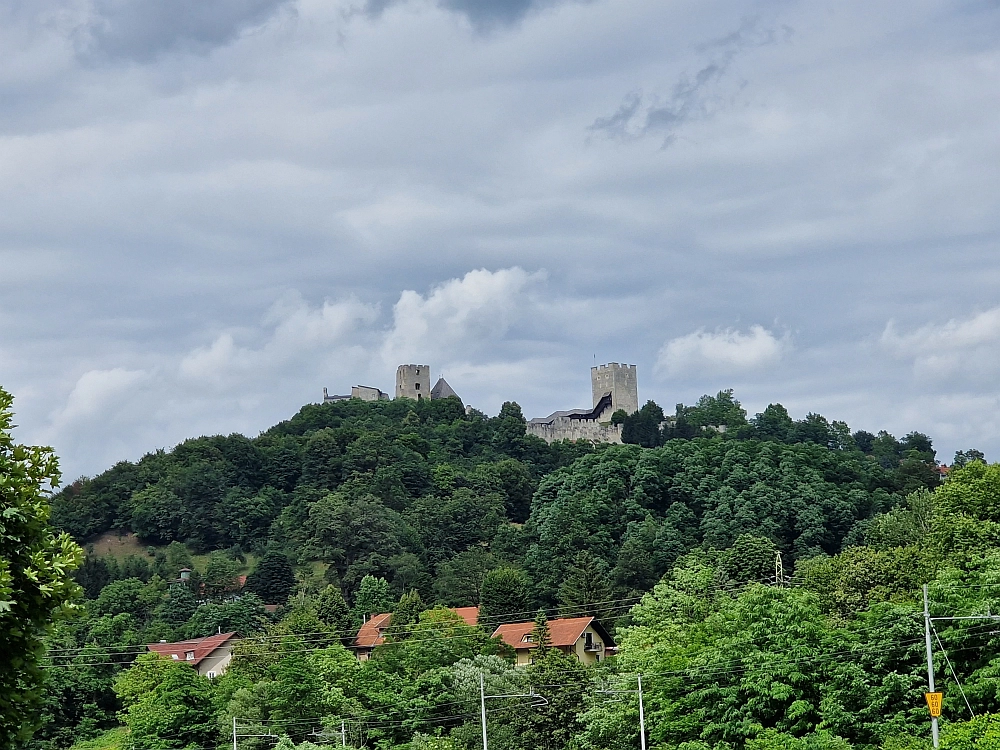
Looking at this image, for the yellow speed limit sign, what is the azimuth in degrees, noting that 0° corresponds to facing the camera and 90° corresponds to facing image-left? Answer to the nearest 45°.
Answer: approximately 0°
